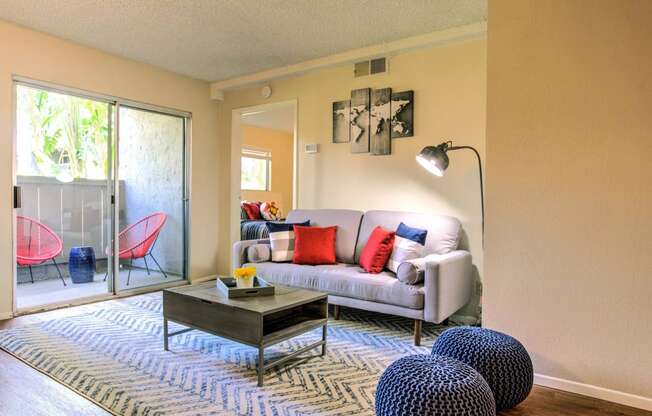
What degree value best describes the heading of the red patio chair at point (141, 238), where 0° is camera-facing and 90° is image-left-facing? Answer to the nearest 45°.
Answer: approximately 45°

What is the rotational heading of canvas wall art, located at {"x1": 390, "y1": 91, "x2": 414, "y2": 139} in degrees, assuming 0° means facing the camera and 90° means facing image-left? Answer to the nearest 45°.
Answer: approximately 45°

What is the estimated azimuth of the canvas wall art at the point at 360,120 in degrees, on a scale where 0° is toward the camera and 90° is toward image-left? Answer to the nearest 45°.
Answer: approximately 45°

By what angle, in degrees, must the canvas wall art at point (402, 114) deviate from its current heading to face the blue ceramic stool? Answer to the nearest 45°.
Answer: approximately 45° to its right

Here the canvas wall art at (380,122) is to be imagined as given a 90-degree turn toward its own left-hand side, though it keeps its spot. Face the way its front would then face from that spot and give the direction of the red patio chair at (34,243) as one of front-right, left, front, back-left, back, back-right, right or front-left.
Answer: back-right

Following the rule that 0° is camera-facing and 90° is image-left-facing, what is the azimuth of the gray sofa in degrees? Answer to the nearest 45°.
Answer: approximately 45°
